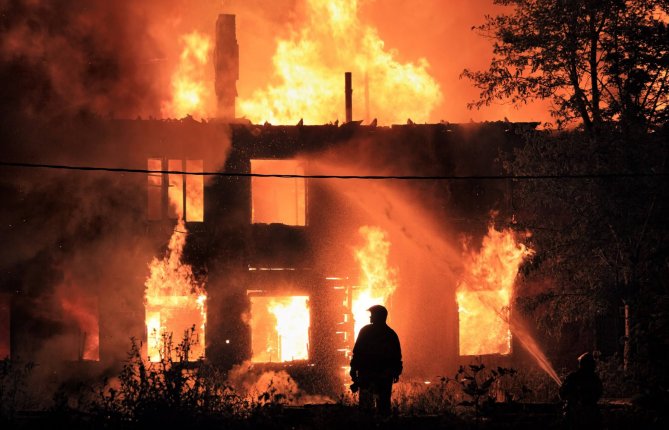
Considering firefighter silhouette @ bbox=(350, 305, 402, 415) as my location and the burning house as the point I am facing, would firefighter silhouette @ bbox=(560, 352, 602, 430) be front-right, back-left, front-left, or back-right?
back-right

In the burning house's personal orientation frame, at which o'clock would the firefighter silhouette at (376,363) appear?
The firefighter silhouette is roughly at 12 o'clock from the burning house.

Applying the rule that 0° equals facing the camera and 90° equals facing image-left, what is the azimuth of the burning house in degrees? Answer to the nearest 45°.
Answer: approximately 0°

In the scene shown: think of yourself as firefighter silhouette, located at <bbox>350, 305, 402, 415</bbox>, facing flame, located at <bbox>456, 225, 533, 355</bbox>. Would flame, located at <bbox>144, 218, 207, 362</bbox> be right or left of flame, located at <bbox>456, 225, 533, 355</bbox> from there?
left

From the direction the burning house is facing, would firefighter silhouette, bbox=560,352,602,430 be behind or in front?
in front
